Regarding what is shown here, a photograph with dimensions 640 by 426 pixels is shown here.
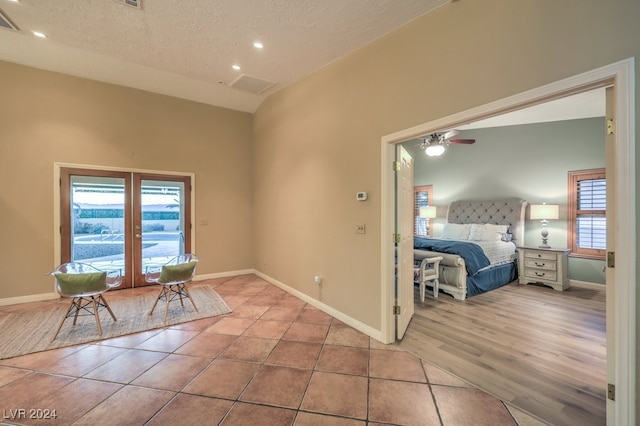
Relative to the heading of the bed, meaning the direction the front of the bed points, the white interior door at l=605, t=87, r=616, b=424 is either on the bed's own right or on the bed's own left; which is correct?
on the bed's own left

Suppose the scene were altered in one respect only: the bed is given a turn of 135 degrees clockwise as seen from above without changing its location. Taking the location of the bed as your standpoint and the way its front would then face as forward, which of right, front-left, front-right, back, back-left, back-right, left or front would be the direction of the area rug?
back-left

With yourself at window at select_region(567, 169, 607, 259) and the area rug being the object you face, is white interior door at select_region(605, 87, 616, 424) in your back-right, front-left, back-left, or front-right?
front-left

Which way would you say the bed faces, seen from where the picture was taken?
facing the viewer and to the left of the viewer

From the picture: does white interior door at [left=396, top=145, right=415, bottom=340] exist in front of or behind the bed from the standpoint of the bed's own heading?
in front

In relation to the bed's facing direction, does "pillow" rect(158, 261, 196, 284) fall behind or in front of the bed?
in front
